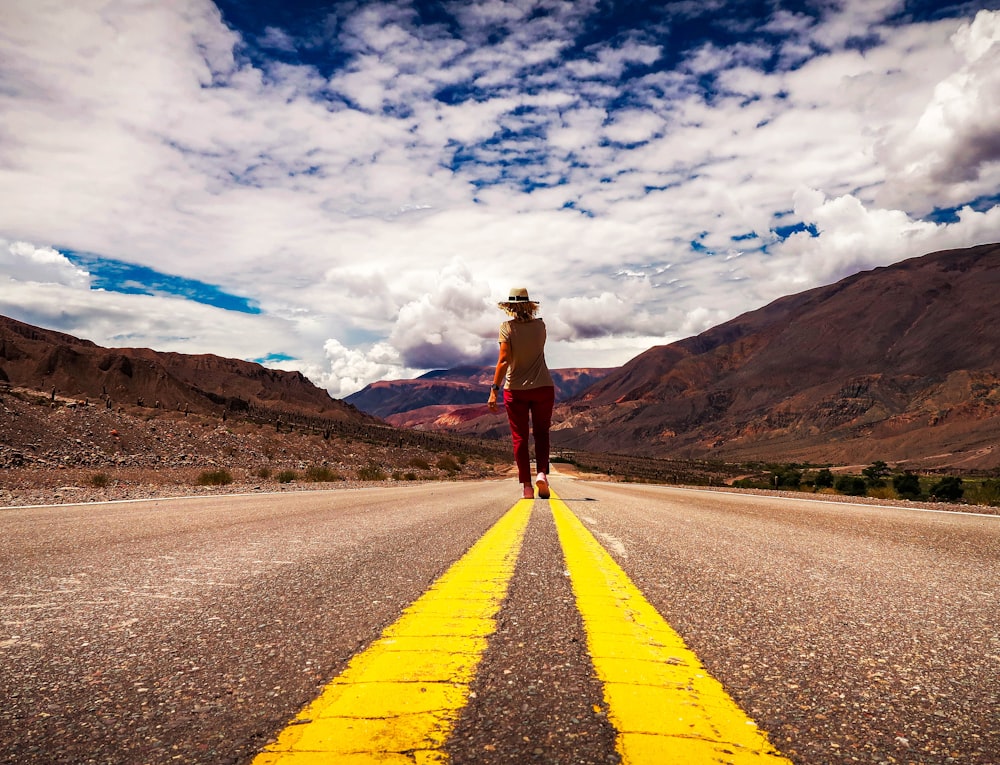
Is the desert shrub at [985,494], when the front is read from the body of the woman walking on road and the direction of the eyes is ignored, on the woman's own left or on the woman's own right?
on the woman's own right

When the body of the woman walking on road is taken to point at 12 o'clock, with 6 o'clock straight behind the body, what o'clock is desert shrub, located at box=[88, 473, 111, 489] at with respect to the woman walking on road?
The desert shrub is roughly at 10 o'clock from the woman walking on road.

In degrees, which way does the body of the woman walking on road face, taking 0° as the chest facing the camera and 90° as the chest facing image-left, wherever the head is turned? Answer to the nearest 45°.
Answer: approximately 180°

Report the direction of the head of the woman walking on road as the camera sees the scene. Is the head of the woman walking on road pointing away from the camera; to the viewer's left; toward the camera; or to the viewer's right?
away from the camera
